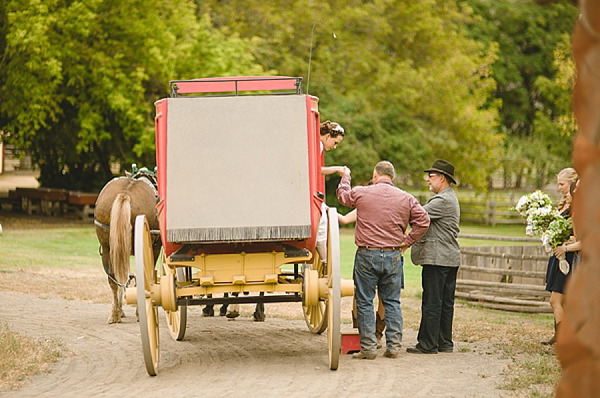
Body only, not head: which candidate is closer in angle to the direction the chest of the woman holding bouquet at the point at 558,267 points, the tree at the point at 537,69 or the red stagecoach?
the red stagecoach

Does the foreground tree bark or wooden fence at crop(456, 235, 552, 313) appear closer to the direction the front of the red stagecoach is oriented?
the wooden fence

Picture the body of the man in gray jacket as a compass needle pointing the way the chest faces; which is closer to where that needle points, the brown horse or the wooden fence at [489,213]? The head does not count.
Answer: the brown horse

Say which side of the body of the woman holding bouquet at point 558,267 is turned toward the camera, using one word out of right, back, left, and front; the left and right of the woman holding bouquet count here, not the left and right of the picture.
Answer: left

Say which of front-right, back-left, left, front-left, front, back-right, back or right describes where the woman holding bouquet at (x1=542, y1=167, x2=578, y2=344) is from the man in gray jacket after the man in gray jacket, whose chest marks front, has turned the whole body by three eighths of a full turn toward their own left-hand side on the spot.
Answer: front-left

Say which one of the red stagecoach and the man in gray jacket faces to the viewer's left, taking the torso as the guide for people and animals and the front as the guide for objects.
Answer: the man in gray jacket

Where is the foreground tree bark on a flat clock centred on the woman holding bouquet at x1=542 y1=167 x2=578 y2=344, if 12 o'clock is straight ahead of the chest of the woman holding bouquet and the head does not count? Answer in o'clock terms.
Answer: The foreground tree bark is roughly at 9 o'clock from the woman holding bouquet.

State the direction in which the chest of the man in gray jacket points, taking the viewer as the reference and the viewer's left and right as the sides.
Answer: facing to the left of the viewer

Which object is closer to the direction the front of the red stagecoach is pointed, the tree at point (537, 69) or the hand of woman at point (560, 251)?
the tree

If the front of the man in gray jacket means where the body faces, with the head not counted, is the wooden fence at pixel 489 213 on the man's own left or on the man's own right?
on the man's own right

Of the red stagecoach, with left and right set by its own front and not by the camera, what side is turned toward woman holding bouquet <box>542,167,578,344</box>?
right

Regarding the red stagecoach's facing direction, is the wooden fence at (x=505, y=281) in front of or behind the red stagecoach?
in front

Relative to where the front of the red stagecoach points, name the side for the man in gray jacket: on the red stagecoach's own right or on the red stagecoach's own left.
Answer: on the red stagecoach's own right

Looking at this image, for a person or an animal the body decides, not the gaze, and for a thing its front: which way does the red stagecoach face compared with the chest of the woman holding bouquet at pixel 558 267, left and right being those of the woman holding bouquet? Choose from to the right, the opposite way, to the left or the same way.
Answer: to the right

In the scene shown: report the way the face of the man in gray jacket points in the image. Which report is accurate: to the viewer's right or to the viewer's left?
to the viewer's left

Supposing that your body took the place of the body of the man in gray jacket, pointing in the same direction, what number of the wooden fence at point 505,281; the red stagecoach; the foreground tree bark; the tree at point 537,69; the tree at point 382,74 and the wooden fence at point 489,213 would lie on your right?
4

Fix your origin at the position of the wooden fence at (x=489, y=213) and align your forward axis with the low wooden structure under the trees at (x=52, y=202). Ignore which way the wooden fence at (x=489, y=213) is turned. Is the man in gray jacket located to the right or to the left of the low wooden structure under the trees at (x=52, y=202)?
left

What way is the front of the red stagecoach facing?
away from the camera

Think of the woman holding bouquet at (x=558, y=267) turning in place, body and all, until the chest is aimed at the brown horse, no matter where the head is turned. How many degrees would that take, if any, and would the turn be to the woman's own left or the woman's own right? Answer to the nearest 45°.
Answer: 0° — they already face it
